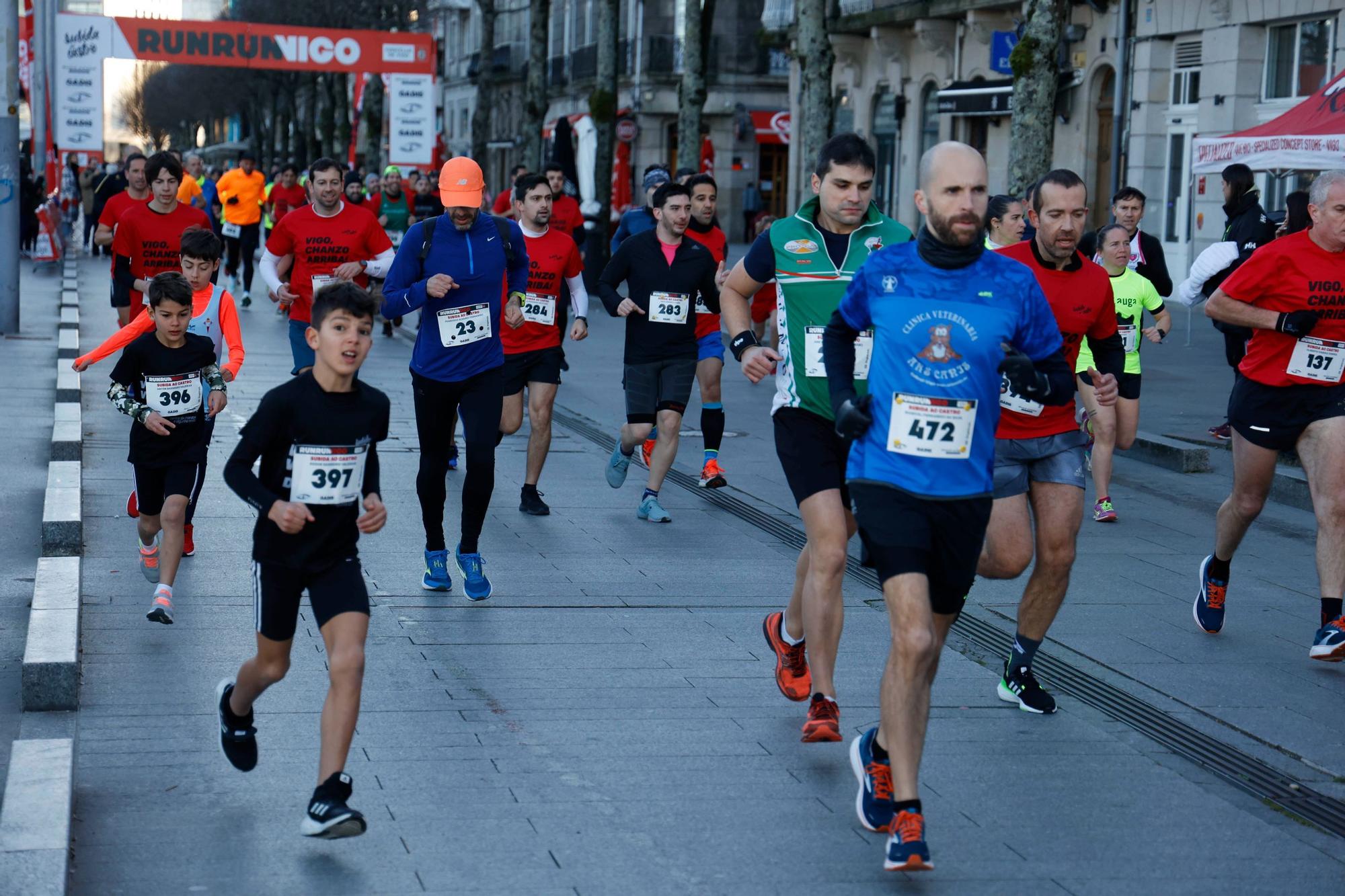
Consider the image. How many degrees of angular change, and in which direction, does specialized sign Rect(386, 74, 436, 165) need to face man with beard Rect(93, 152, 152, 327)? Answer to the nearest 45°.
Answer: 0° — it already faces them

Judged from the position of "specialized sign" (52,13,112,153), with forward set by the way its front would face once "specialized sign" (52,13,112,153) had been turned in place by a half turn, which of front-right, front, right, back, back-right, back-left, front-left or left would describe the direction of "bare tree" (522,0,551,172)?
right

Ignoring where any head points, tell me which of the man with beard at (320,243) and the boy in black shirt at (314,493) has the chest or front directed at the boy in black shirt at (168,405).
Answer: the man with beard

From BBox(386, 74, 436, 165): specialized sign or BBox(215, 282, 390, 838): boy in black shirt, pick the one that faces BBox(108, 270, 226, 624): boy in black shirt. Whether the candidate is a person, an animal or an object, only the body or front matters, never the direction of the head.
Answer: the specialized sign

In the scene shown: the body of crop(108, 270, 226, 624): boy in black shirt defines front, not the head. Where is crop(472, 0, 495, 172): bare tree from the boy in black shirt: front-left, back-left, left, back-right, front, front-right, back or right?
back

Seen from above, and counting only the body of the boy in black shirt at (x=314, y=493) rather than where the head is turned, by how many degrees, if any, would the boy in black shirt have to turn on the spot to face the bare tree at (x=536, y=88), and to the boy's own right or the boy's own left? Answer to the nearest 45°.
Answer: approximately 135° to the boy's own left

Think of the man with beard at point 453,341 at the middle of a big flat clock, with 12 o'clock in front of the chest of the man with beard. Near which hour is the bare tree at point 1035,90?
The bare tree is roughly at 7 o'clock from the man with beard.

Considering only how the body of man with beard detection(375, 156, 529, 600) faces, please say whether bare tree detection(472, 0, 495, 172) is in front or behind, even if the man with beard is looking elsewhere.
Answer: behind

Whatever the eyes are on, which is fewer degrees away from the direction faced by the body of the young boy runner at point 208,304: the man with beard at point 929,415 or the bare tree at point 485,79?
the man with beard
